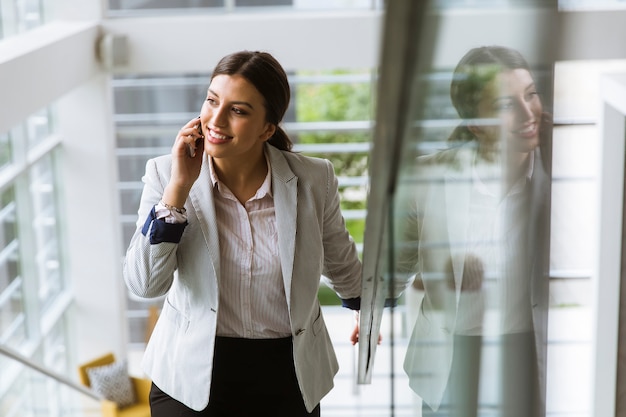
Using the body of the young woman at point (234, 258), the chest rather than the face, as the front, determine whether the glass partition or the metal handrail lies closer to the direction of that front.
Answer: the glass partition

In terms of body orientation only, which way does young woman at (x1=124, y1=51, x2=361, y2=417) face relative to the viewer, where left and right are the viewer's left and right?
facing the viewer

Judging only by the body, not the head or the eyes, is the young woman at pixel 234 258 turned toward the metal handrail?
no

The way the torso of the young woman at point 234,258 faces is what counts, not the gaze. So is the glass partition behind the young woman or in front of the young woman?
in front

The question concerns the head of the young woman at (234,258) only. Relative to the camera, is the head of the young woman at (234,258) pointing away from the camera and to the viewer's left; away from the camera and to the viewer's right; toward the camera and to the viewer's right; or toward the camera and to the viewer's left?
toward the camera and to the viewer's left
